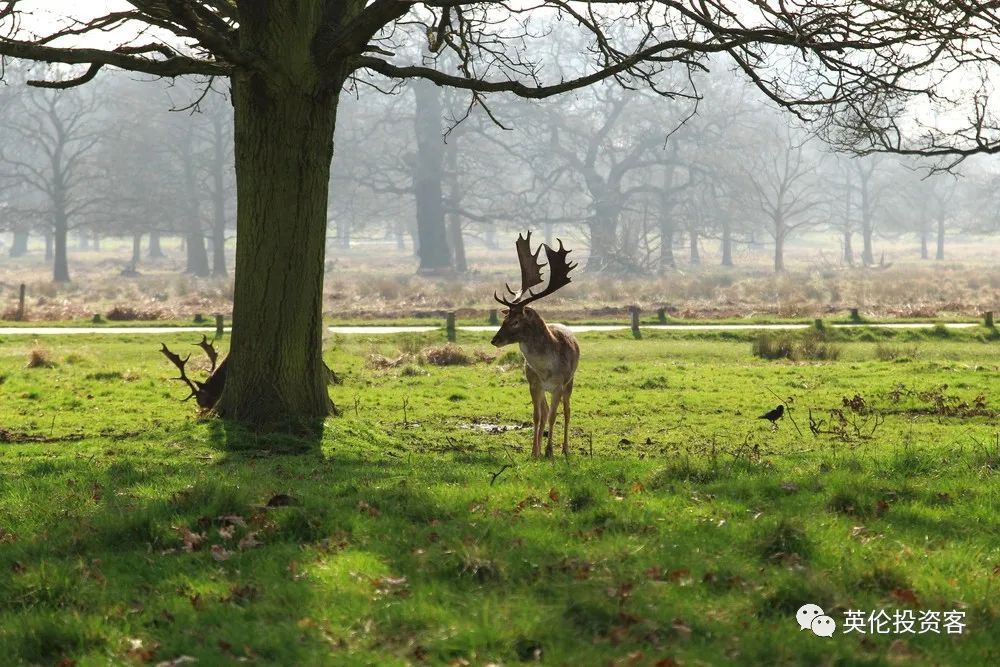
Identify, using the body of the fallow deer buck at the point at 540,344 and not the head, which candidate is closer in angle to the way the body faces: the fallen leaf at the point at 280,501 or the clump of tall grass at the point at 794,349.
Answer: the fallen leaf

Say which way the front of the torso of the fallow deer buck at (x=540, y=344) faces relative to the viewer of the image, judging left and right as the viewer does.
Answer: facing the viewer and to the left of the viewer

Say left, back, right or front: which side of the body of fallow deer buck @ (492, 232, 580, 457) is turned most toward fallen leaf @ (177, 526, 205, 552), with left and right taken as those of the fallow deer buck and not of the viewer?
front

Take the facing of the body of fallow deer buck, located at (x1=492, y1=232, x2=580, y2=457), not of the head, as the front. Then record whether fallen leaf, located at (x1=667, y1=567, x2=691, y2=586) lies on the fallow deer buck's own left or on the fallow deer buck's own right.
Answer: on the fallow deer buck's own left

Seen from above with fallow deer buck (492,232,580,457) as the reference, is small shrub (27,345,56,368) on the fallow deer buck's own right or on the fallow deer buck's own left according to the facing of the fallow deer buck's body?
on the fallow deer buck's own right
